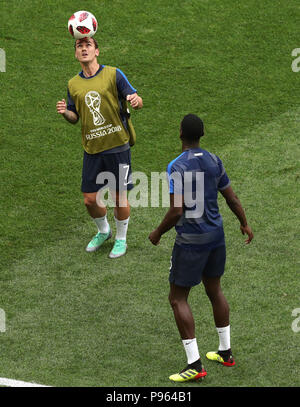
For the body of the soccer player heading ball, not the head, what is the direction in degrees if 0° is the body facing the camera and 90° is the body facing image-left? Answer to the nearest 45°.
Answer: approximately 45°
